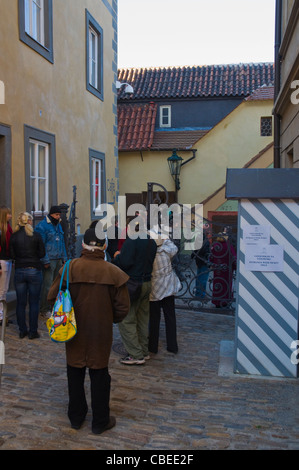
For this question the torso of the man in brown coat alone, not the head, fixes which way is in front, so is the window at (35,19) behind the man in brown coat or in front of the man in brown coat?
in front

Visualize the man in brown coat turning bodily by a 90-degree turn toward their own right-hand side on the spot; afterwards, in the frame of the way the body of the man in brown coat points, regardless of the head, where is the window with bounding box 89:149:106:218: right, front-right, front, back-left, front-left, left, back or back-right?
left

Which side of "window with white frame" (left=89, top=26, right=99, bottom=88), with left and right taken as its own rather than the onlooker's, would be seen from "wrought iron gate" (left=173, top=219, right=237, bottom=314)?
front

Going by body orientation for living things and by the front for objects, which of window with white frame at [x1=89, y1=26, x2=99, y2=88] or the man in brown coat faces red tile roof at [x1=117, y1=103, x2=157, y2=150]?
the man in brown coat

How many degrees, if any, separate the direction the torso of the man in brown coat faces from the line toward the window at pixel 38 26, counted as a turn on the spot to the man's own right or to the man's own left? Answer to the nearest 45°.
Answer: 0° — they already face it

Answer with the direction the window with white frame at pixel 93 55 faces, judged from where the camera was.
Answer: facing the viewer and to the right of the viewer

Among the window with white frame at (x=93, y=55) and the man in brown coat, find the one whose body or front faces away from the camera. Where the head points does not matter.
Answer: the man in brown coat

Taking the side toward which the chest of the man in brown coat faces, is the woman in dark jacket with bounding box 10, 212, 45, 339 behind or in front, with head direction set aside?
in front

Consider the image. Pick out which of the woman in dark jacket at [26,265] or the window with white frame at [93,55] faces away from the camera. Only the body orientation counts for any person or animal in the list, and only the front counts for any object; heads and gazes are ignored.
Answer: the woman in dark jacket

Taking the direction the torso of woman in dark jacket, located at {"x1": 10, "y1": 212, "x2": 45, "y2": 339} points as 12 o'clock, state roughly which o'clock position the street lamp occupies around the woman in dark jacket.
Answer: The street lamp is roughly at 1 o'clock from the woman in dark jacket.

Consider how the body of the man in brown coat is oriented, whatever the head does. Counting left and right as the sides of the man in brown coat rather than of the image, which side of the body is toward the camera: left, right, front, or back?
back

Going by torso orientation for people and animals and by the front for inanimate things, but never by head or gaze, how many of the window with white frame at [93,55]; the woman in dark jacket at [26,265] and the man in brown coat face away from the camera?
2

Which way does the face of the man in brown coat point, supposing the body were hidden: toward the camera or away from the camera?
away from the camera

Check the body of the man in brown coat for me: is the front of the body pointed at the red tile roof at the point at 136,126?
yes

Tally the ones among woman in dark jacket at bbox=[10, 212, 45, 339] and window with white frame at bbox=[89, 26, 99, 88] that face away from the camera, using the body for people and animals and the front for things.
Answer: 1

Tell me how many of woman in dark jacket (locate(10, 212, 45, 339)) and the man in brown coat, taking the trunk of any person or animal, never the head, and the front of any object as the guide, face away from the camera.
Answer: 2

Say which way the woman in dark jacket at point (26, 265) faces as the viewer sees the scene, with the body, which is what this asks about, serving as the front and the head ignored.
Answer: away from the camera
